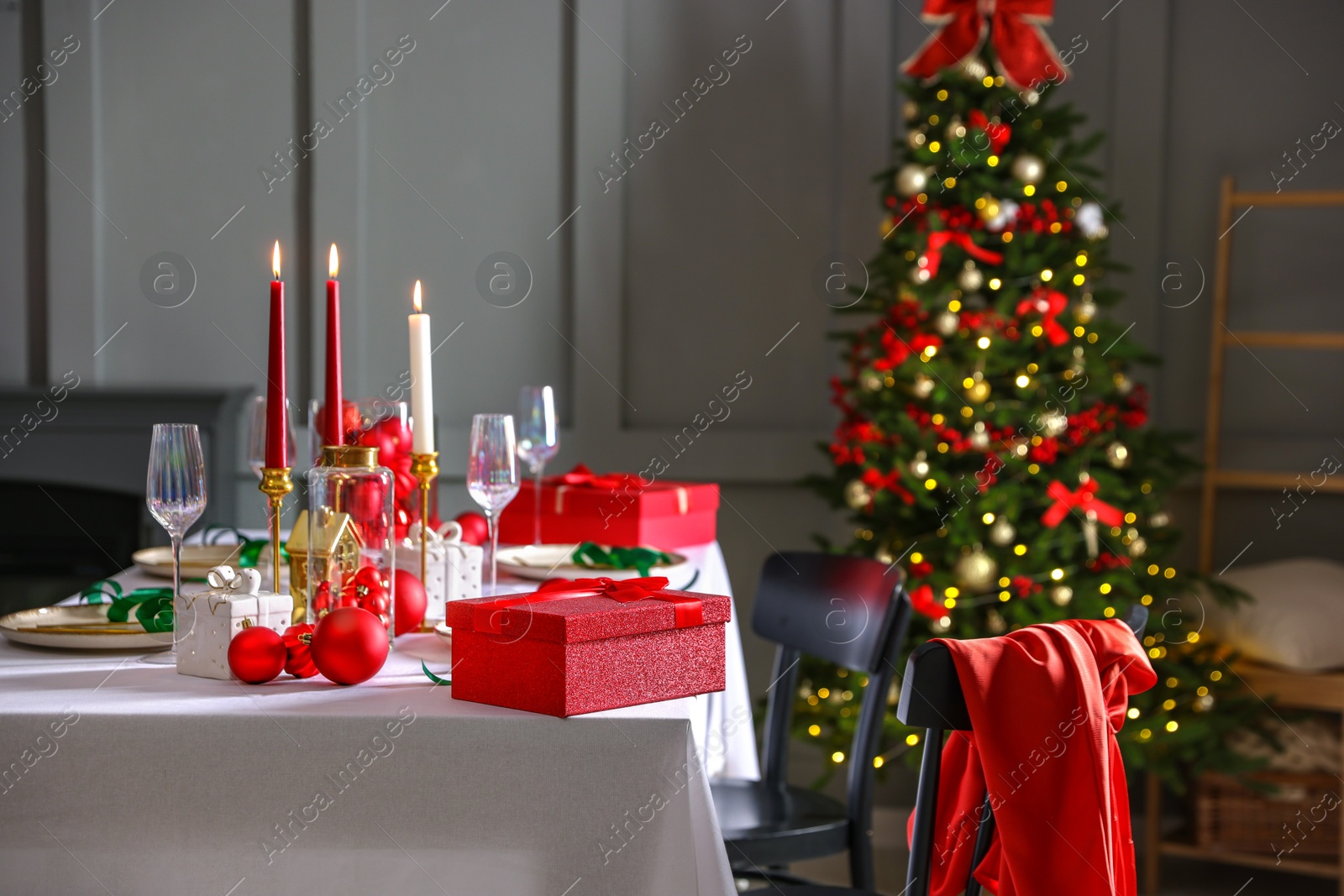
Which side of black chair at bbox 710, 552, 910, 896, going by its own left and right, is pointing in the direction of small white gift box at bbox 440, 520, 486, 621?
front

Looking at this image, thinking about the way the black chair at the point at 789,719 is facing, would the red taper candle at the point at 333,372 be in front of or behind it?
in front

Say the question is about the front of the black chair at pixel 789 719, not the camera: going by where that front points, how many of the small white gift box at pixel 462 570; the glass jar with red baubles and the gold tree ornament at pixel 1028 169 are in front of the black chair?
2

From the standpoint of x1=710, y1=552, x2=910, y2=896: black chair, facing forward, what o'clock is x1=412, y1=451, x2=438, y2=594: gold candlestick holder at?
The gold candlestick holder is roughly at 12 o'clock from the black chair.

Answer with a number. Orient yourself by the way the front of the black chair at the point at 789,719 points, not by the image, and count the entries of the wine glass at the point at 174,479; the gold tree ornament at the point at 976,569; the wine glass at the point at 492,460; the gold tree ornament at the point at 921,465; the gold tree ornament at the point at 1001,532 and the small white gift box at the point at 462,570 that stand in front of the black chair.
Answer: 3

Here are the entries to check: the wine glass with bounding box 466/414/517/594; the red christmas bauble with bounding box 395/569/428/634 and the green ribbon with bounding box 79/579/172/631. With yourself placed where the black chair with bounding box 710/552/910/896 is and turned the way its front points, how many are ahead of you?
3

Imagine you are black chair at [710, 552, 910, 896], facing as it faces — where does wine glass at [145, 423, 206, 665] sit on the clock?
The wine glass is roughly at 12 o'clock from the black chair.

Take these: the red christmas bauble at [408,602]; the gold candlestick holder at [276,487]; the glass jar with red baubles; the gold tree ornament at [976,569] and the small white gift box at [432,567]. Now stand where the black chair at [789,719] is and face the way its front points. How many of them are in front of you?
4

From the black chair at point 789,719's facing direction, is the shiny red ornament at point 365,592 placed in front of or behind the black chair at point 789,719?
in front

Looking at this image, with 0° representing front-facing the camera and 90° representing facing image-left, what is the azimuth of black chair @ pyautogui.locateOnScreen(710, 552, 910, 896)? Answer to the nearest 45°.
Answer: approximately 45°

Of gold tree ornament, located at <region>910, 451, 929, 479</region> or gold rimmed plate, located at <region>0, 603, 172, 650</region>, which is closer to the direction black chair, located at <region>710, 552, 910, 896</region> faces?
the gold rimmed plate

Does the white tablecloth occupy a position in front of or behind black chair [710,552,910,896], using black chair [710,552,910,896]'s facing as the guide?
in front

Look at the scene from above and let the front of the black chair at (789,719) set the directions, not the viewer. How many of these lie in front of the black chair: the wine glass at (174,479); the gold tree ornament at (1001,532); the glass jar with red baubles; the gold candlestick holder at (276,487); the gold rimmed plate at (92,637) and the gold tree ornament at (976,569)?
4
